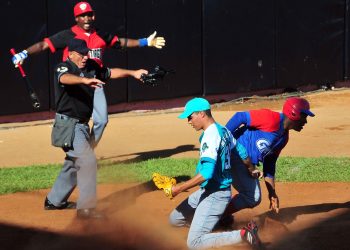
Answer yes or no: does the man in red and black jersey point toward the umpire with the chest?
yes

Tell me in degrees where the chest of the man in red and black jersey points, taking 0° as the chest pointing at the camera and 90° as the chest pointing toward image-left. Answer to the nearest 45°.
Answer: approximately 0°

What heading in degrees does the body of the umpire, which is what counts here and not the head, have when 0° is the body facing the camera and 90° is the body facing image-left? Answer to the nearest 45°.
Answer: approximately 315°

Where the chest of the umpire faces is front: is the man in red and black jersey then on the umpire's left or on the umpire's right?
on the umpire's left
